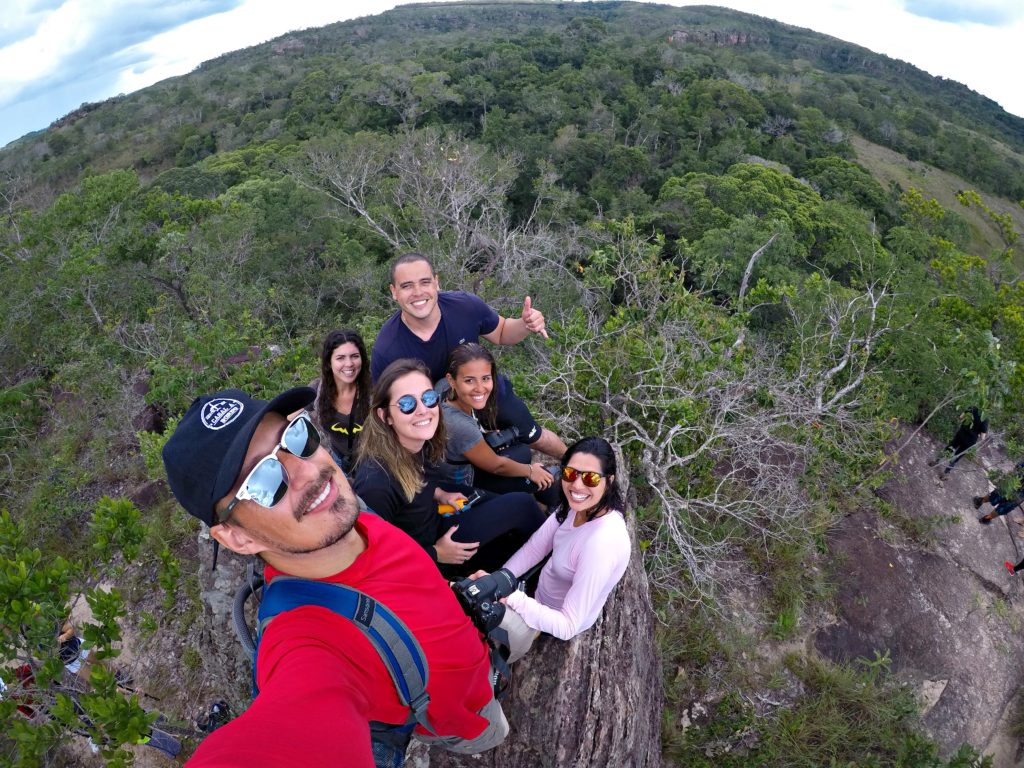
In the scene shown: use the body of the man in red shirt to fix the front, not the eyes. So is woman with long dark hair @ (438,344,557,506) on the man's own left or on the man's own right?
on the man's own left

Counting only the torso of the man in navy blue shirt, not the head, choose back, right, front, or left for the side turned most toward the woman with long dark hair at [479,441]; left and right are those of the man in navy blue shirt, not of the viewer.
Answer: front

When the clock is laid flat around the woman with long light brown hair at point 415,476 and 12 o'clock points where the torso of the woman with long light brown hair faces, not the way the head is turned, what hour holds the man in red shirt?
The man in red shirt is roughly at 2 o'clock from the woman with long light brown hair.

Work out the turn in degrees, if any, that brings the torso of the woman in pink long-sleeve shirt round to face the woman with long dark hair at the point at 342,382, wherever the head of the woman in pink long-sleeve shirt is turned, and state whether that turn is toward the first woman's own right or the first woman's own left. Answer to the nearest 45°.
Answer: approximately 90° to the first woman's own right

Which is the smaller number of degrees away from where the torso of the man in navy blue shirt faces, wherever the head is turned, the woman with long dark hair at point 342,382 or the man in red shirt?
the man in red shirt

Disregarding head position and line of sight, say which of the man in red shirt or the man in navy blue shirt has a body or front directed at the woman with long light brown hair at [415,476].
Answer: the man in navy blue shirt

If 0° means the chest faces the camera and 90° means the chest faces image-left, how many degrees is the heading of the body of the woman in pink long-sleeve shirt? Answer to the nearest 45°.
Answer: approximately 45°

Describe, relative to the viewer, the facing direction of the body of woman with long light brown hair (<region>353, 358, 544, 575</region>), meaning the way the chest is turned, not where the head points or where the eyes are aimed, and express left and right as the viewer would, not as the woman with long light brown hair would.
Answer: facing the viewer and to the right of the viewer
